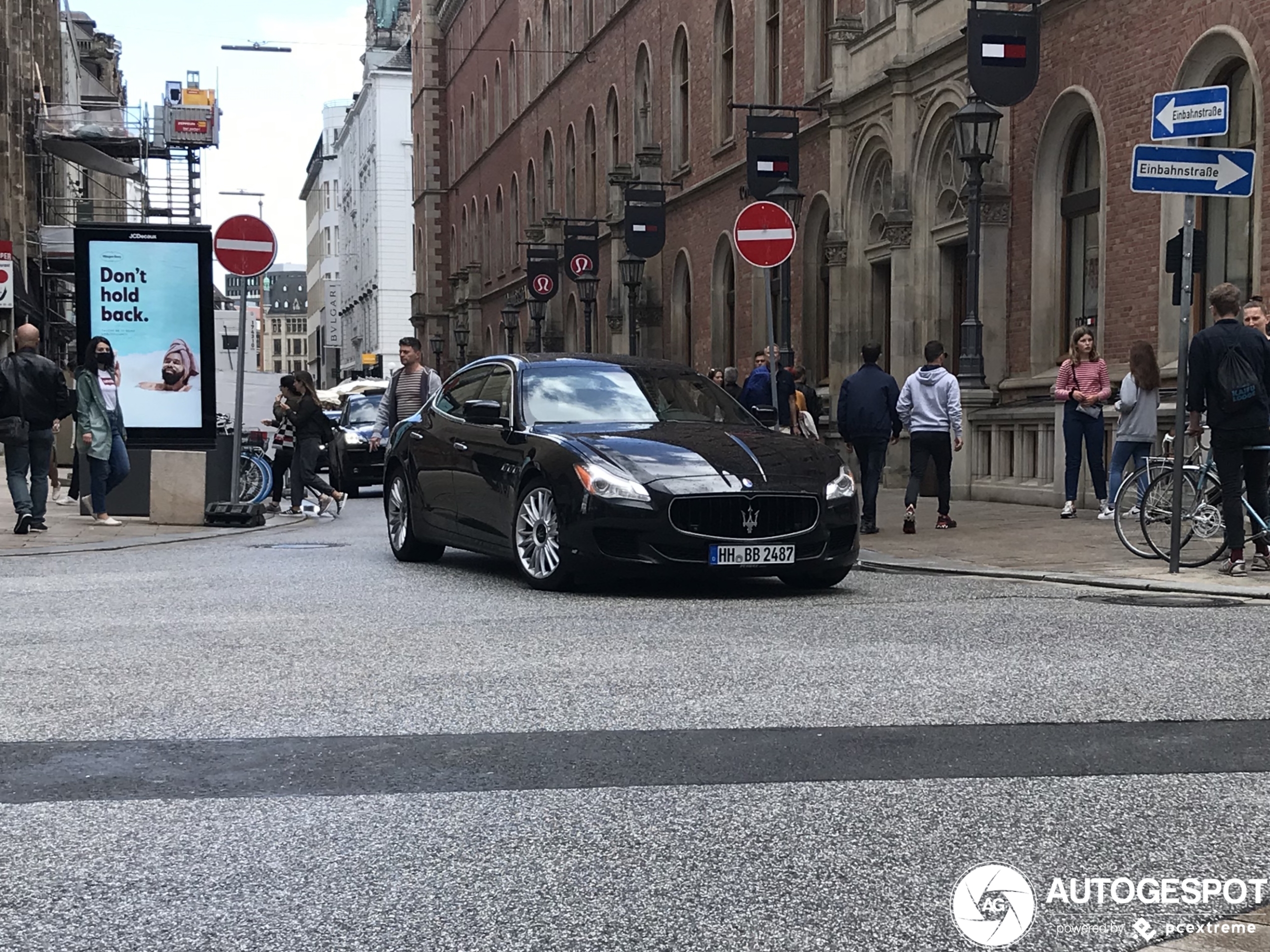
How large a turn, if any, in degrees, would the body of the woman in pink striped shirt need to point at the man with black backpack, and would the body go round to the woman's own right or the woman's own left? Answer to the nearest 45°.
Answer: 0° — they already face them

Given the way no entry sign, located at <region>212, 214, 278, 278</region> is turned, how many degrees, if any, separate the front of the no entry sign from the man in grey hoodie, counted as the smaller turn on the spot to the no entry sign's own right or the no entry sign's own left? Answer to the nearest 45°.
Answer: approximately 45° to the no entry sign's own left

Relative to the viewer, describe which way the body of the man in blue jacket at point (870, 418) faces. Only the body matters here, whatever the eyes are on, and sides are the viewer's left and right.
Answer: facing away from the viewer

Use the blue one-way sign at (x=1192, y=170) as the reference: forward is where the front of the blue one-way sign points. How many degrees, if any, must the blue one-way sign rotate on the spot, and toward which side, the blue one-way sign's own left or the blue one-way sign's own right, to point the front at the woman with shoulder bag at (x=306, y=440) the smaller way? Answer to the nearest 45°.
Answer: approximately 135° to the blue one-way sign's own right

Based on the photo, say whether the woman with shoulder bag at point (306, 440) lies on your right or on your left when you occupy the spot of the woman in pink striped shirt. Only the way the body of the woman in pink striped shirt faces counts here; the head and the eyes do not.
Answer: on your right

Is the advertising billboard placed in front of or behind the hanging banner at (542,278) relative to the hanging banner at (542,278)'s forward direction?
in front

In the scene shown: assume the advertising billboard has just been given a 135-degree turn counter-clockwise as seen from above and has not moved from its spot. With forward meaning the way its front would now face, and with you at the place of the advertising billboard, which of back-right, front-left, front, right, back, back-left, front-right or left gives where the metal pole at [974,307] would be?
front-right

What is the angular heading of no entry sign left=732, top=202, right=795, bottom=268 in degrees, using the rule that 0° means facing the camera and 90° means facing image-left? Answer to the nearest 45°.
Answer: approximately 0°

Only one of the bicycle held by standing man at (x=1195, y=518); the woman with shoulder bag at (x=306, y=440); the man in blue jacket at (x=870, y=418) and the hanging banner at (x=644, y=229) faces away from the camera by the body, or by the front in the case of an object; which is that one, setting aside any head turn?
the man in blue jacket
